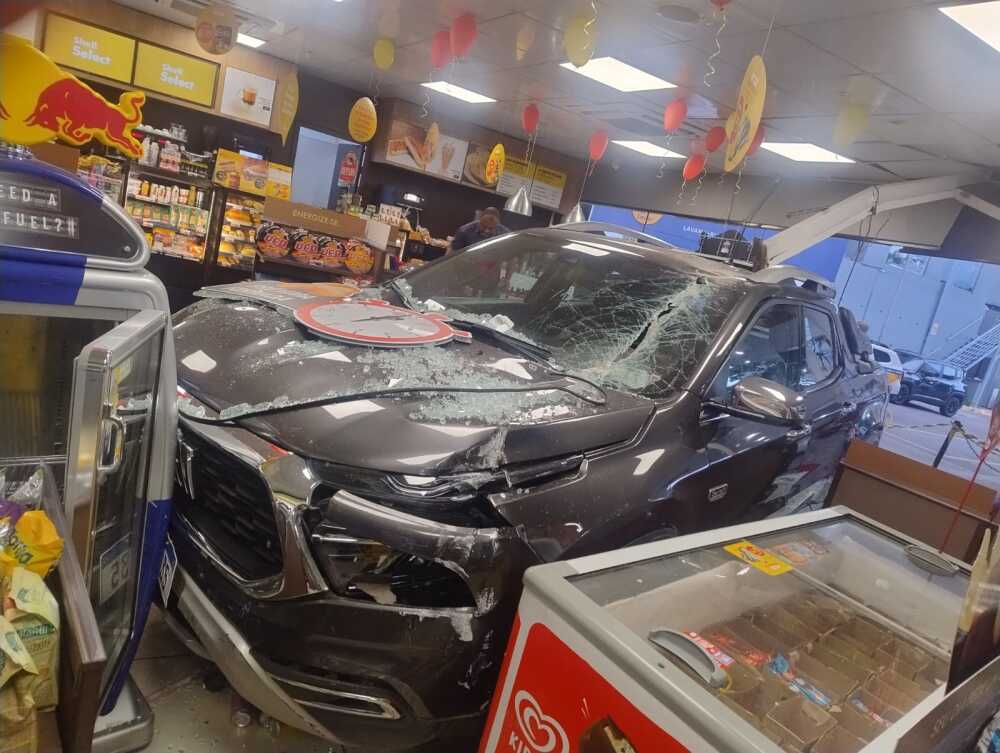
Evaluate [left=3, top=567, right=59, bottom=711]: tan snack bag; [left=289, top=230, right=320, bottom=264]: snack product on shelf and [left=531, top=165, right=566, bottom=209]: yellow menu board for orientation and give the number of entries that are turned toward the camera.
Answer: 3

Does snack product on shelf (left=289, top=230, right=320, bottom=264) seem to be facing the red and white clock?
yes

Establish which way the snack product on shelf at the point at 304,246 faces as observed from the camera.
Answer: facing the viewer

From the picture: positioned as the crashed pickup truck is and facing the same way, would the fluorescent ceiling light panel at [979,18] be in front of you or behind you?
behind

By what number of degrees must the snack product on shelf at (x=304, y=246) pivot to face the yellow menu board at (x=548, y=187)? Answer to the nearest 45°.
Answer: approximately 135° to its left

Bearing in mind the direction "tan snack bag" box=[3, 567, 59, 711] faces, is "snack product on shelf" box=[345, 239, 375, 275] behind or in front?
behind

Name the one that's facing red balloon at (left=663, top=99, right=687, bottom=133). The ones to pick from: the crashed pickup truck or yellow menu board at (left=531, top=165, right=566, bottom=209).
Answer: the yellow menu board

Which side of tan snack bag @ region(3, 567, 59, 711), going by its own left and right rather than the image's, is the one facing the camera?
front

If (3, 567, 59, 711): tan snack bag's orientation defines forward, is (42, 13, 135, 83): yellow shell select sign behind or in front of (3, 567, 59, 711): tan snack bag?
behind

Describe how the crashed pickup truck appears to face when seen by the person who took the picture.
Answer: facing the viewer and to the left of the viewer

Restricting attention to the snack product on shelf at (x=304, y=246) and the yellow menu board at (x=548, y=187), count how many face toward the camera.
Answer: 2

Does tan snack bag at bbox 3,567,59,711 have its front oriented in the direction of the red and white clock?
no

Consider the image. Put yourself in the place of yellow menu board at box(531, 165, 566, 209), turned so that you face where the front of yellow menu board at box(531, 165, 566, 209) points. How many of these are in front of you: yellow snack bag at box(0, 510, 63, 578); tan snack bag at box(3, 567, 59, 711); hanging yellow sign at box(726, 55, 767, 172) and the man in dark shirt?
4
